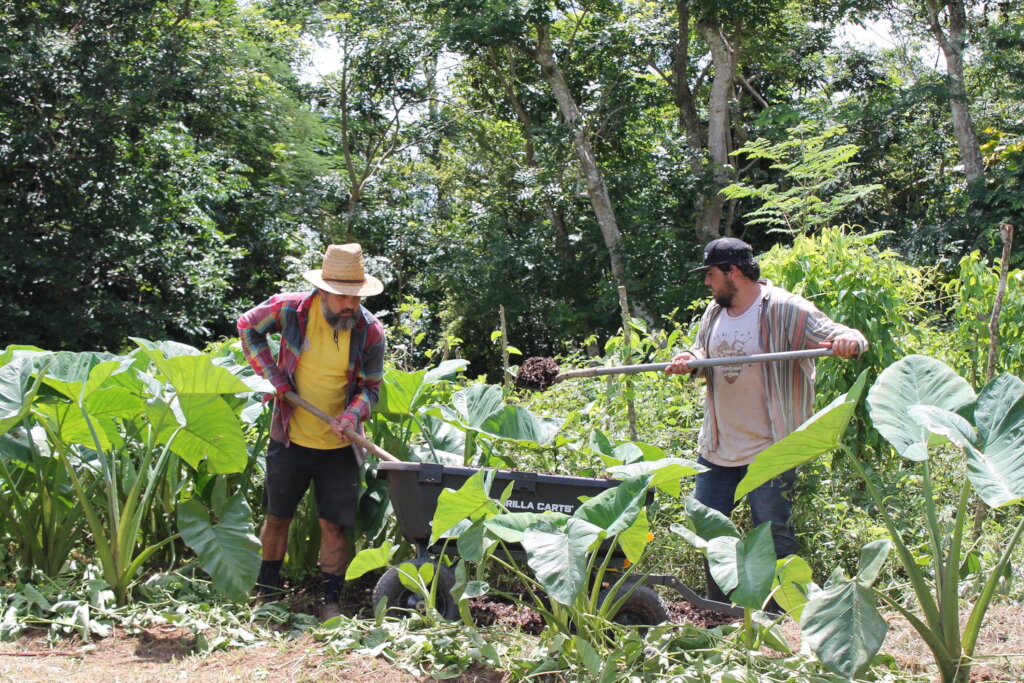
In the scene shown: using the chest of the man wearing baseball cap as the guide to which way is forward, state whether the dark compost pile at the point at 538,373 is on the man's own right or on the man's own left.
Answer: on the man's own right

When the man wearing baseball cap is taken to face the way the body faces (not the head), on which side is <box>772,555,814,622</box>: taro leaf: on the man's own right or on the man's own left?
on the man's own left

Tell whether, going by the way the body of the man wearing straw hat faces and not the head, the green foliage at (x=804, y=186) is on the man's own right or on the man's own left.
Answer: on the man's own left

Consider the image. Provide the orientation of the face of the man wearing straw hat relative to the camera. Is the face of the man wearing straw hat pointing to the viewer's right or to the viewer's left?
to the viewer's right

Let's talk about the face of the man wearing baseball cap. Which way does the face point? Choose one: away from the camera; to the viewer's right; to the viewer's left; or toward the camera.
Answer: to the viewer's left

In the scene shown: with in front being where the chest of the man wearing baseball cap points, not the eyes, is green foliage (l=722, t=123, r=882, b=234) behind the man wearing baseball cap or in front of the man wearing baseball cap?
behind

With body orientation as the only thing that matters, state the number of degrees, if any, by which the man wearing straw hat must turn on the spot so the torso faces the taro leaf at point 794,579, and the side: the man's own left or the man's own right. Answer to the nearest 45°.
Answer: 0° — they already face it
